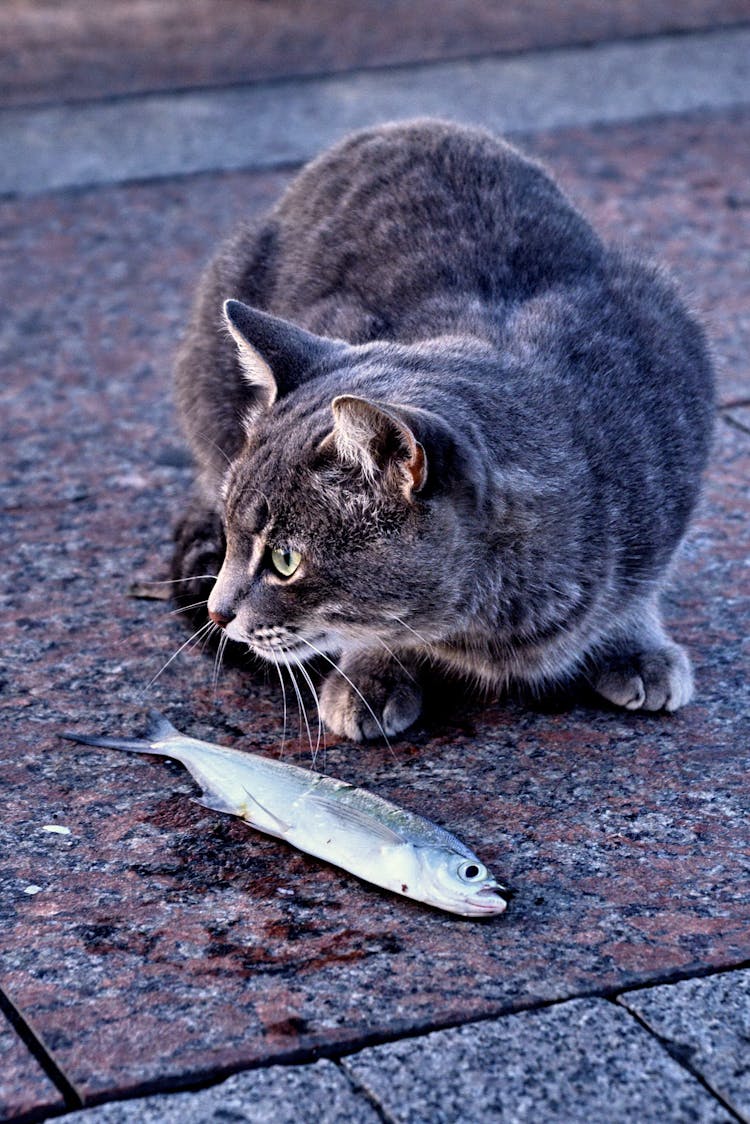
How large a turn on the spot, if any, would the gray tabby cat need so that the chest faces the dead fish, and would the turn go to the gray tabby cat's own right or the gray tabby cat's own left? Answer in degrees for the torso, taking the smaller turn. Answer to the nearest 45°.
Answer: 0° — it already faces it

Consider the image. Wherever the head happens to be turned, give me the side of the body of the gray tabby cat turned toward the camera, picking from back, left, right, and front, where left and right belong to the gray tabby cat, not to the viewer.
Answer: front
